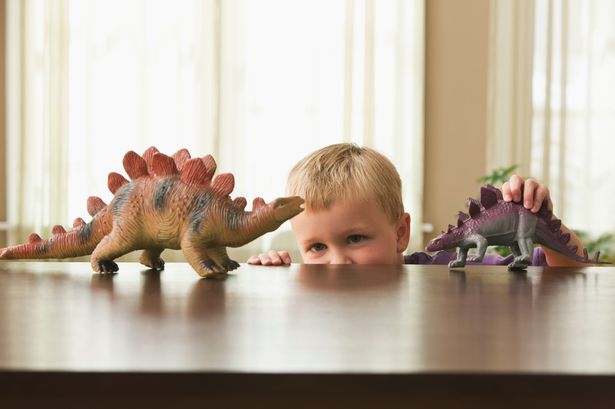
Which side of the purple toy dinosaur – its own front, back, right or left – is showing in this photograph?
left

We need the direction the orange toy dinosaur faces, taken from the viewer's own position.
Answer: facing to the right of the viewer

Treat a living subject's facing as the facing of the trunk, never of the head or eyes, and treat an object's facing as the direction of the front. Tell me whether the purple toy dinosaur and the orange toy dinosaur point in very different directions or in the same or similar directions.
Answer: very different directions

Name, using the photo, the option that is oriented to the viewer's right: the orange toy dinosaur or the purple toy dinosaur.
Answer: the orange toy dinosaur

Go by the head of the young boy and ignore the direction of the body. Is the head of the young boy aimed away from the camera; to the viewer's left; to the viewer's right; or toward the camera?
toward the camera

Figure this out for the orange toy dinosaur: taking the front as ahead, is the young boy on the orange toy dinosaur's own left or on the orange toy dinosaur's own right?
on the orange toy dinosaur's own left

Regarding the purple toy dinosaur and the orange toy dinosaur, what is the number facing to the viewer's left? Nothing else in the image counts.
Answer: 1
